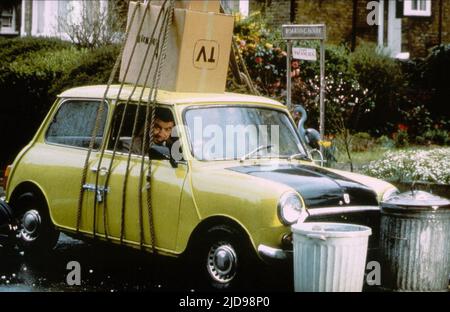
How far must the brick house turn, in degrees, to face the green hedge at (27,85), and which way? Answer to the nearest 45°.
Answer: approximately 45° to its right

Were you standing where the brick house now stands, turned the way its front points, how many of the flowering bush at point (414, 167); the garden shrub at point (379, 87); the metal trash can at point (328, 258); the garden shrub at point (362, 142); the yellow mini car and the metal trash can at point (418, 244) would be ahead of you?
6

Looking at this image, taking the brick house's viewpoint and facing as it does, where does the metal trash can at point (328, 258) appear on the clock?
The metal trash can is roughly at 12 o'clock from the brick house.

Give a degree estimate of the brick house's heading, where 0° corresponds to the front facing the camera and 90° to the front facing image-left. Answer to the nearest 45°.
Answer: approximately 0°

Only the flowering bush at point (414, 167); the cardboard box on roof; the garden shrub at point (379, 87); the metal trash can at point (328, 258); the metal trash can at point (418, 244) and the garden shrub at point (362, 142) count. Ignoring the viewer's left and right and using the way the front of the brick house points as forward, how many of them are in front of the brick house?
6

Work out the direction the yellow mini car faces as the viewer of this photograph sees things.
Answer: facing the viewer and to the right of the viewer

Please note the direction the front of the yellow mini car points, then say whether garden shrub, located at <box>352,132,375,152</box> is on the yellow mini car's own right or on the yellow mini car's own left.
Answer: on the yellow mini car's own left

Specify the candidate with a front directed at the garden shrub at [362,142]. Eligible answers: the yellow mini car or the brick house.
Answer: the brick house

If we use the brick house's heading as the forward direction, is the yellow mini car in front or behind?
in front

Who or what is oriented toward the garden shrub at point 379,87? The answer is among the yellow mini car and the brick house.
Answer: the brick house

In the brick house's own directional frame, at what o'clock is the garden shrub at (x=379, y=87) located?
The garden shrub is roughly at 12 o'clock from the brick house.

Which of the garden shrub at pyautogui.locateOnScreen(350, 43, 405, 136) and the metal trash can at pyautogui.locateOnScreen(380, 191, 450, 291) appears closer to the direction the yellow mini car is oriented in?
the metal trash can

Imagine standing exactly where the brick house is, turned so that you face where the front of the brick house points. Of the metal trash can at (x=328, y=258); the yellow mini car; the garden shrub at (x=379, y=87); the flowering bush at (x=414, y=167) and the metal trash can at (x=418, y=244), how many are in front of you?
5

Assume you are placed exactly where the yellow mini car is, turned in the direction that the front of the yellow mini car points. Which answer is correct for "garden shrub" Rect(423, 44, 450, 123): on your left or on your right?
on your left

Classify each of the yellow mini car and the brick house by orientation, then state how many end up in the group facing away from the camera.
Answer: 0
